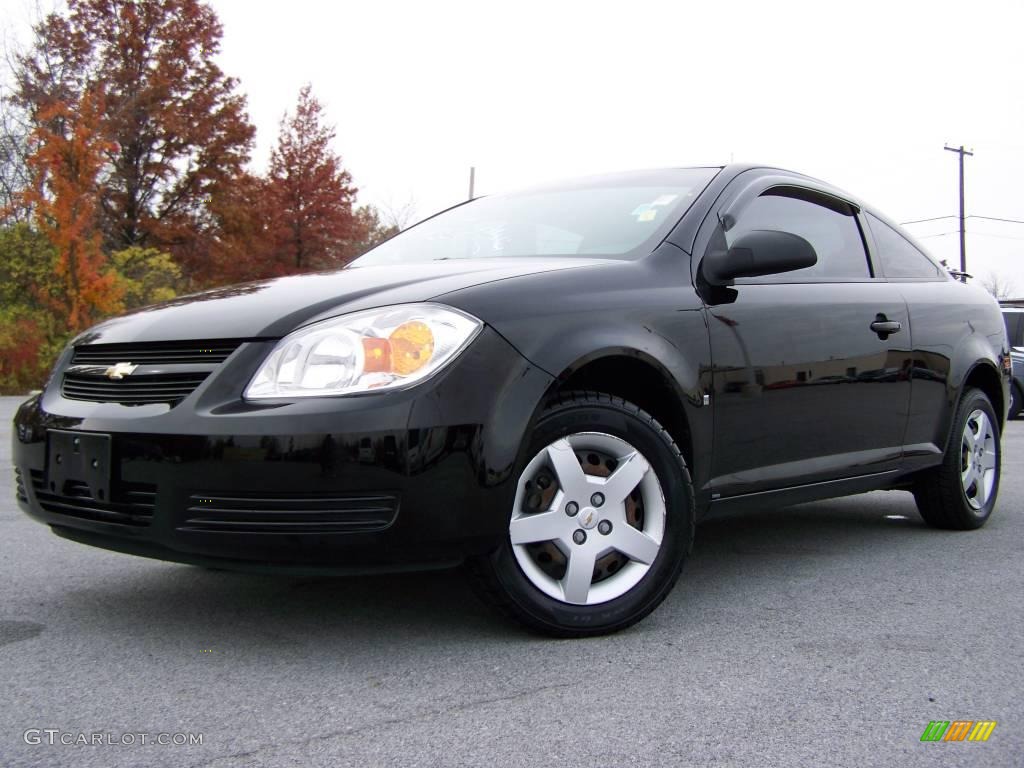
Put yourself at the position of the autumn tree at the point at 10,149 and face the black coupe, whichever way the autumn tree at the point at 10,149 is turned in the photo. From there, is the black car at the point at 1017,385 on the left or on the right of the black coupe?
left

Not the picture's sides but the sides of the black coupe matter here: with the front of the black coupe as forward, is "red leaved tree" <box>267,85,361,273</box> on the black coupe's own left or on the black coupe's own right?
on the black coupe's own right

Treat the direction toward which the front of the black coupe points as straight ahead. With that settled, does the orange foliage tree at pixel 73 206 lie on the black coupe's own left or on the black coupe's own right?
on the black coupe's own right

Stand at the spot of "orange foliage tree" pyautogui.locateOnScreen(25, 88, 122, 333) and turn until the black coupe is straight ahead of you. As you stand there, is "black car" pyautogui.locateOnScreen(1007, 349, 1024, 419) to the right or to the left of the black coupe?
left

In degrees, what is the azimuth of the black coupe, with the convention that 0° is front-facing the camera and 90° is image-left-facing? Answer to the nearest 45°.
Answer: approximately 45°

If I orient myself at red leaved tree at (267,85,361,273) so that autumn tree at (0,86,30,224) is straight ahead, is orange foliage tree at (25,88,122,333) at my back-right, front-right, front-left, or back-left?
front-left

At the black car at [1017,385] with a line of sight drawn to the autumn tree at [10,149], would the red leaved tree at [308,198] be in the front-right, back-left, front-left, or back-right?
front-right

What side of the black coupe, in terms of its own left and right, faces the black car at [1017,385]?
back

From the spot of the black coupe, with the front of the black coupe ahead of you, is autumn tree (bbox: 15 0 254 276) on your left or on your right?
on your right

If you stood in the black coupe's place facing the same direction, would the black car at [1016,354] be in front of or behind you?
behind
